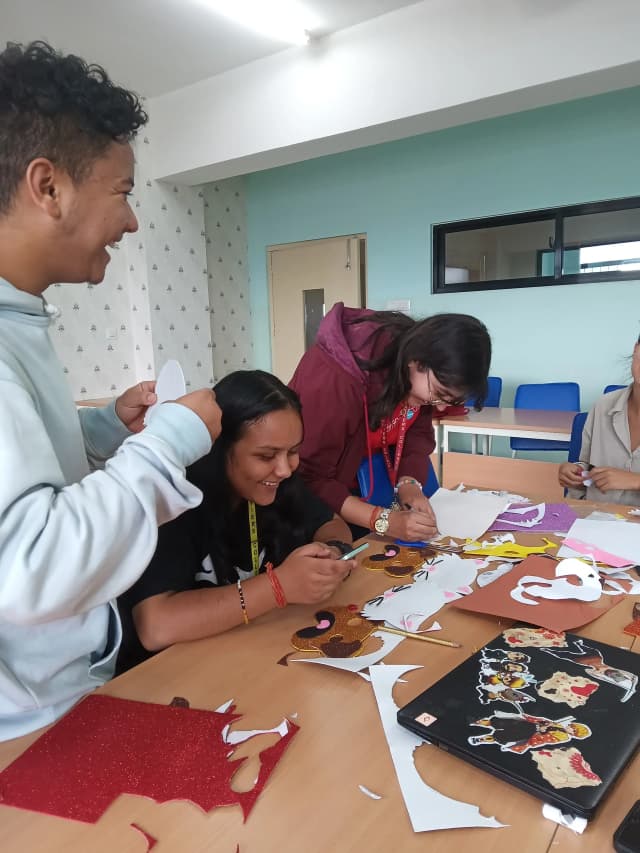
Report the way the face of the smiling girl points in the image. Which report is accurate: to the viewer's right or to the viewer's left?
to the viewer's right

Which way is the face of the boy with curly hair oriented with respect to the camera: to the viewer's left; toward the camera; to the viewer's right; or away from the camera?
to the viewer's right

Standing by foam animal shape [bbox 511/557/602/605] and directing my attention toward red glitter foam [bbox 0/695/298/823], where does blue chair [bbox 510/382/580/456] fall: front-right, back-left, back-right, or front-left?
back-right

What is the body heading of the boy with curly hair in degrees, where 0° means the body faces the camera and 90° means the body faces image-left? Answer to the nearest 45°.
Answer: approximately 270°

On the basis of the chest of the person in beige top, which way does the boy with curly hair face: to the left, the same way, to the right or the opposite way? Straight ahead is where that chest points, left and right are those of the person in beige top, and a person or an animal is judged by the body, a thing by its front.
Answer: the opposite way

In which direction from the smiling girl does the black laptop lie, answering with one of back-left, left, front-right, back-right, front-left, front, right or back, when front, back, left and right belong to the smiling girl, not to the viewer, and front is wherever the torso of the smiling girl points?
front

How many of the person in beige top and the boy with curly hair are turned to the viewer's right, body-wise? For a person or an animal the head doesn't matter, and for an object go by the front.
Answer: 1

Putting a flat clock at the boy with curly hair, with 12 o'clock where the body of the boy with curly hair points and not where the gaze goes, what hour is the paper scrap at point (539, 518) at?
The paper scrap is roughly at 11 o'clock from the boy with curly hair.

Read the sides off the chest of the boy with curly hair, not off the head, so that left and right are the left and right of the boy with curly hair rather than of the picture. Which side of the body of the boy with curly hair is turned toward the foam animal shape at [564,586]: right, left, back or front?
front

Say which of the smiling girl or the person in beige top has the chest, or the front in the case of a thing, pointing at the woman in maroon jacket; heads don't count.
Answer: the person in beige top

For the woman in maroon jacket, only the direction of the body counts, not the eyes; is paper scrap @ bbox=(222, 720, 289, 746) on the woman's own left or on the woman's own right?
on the woman's own right

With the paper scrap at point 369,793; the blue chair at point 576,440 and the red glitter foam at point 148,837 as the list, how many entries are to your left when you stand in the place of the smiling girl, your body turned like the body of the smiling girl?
1

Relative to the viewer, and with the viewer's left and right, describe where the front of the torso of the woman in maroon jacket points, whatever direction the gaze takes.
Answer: facing the viewer and to the right of the viewer

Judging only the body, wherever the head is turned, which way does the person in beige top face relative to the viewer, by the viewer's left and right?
facing the viewer and to the left of the viewer

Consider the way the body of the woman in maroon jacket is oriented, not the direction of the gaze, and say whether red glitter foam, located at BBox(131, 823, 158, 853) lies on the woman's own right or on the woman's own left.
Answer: on the woman's own right

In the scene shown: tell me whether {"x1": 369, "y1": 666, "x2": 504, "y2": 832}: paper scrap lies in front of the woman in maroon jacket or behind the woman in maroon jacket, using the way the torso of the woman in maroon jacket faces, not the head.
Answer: in front
